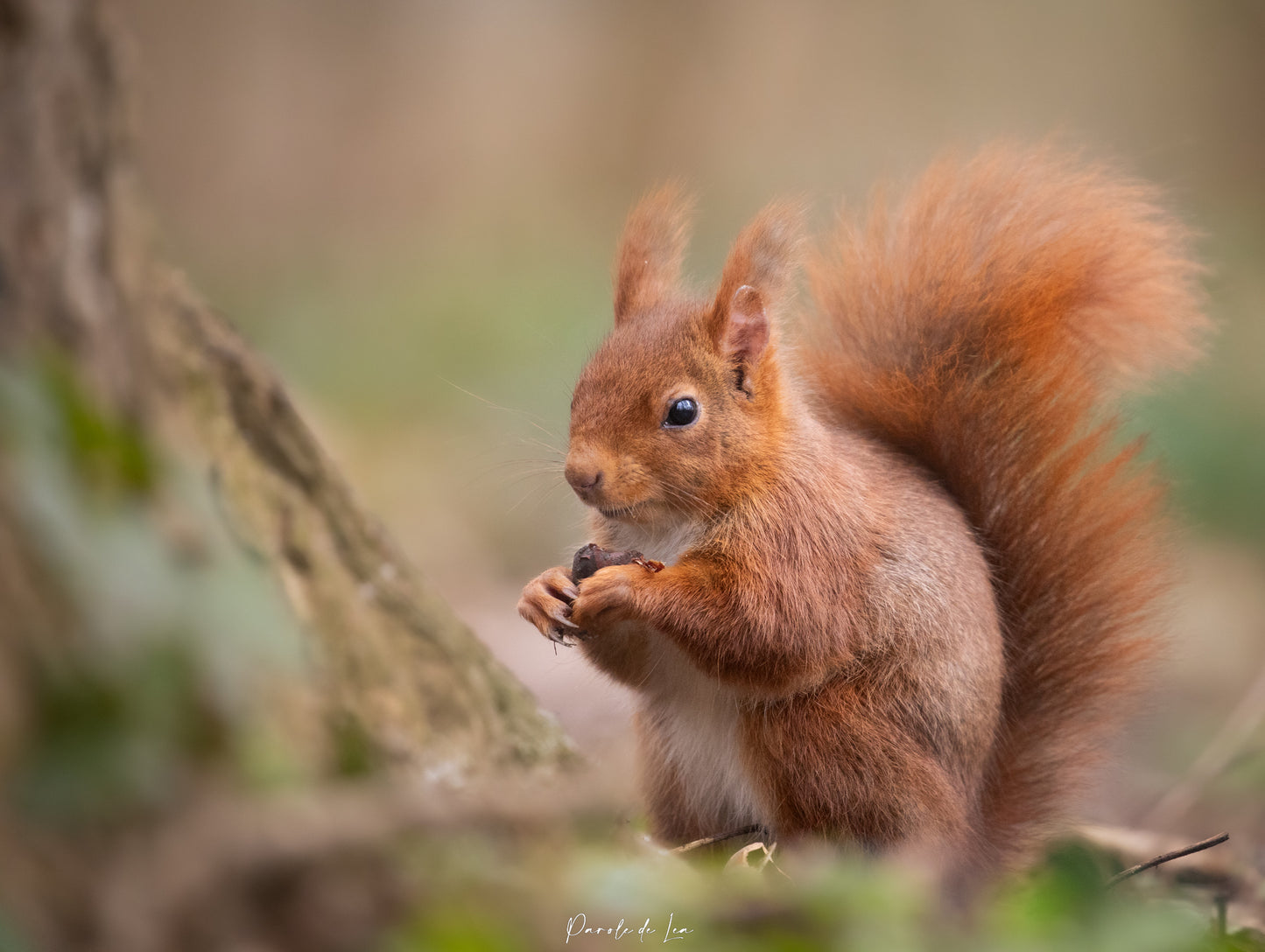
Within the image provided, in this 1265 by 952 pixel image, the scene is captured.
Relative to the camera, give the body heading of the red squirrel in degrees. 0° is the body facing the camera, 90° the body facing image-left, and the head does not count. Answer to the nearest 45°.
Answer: approximately 45°

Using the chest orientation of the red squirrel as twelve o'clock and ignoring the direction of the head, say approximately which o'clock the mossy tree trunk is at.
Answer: The mossy tree trunk is roughly at 2 o'clock from the red squirrel.
